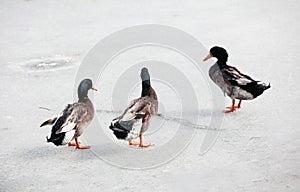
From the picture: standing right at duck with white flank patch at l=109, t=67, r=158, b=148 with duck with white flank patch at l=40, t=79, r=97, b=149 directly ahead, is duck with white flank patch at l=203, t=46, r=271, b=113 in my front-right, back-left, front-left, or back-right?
back-right

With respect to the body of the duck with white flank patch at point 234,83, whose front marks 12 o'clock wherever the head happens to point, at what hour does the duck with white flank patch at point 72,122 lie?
the duck with white flank patch at point 72,122 is roughly at 11 o'clock from the duck with white flank patch at point 234,83.

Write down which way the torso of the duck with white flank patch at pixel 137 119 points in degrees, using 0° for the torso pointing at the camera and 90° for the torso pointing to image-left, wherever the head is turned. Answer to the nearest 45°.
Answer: approximately 225°

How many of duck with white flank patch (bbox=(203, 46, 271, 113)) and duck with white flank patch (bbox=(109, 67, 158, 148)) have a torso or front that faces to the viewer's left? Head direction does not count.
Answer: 1

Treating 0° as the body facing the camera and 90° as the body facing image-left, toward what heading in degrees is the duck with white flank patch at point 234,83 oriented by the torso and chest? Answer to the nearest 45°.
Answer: approximately 90°

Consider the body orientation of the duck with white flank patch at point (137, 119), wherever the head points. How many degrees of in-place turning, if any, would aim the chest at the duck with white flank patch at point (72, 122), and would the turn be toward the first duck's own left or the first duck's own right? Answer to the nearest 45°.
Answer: approximately 135° to the first duck's own left

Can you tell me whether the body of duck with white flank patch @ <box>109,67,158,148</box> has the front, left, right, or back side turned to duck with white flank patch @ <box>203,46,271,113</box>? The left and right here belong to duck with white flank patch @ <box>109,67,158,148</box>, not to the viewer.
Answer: front

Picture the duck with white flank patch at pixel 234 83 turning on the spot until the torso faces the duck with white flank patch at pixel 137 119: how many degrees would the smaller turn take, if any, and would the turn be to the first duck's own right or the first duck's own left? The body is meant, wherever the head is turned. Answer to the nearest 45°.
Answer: approximately 45° to the first duck's own left
